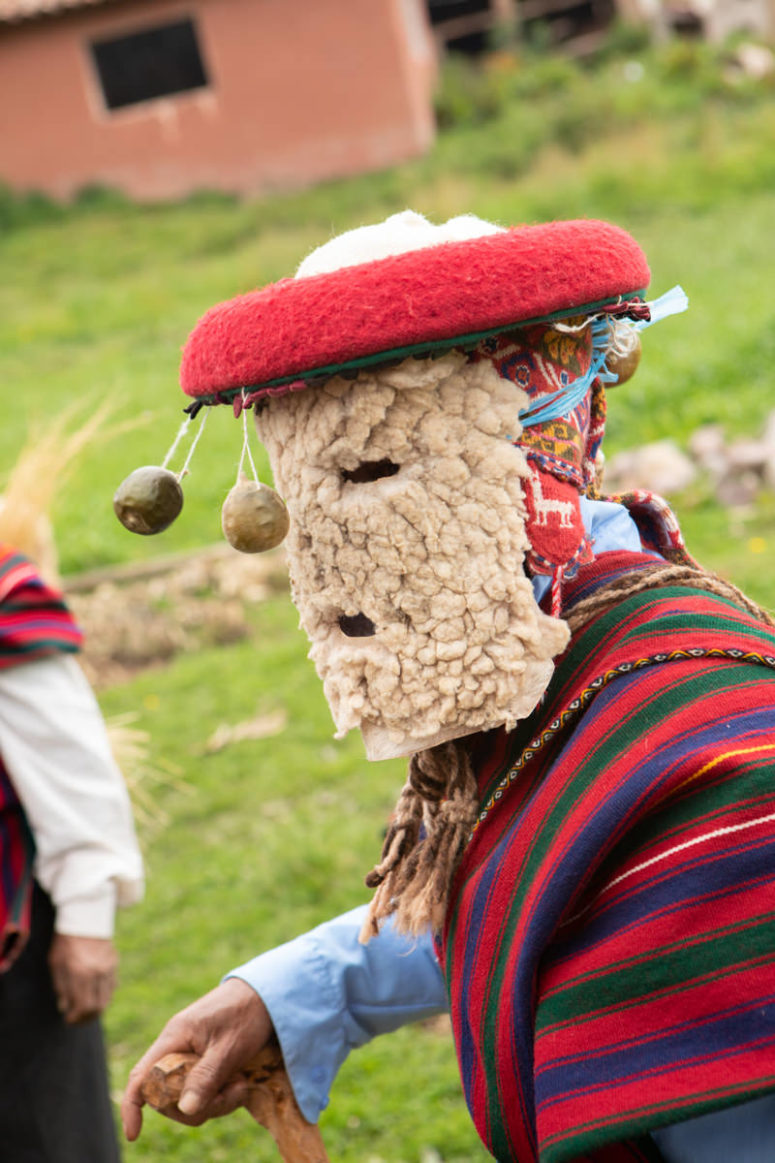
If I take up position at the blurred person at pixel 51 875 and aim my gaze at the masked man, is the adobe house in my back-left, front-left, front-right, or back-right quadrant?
back-left

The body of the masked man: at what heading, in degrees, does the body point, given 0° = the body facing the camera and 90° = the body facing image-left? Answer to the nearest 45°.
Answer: approximately 45°

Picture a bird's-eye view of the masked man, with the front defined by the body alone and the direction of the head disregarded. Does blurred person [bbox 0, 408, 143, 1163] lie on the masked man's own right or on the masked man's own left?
on the masked man's own right

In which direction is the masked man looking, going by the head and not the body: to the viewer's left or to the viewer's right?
to the viewer's left
